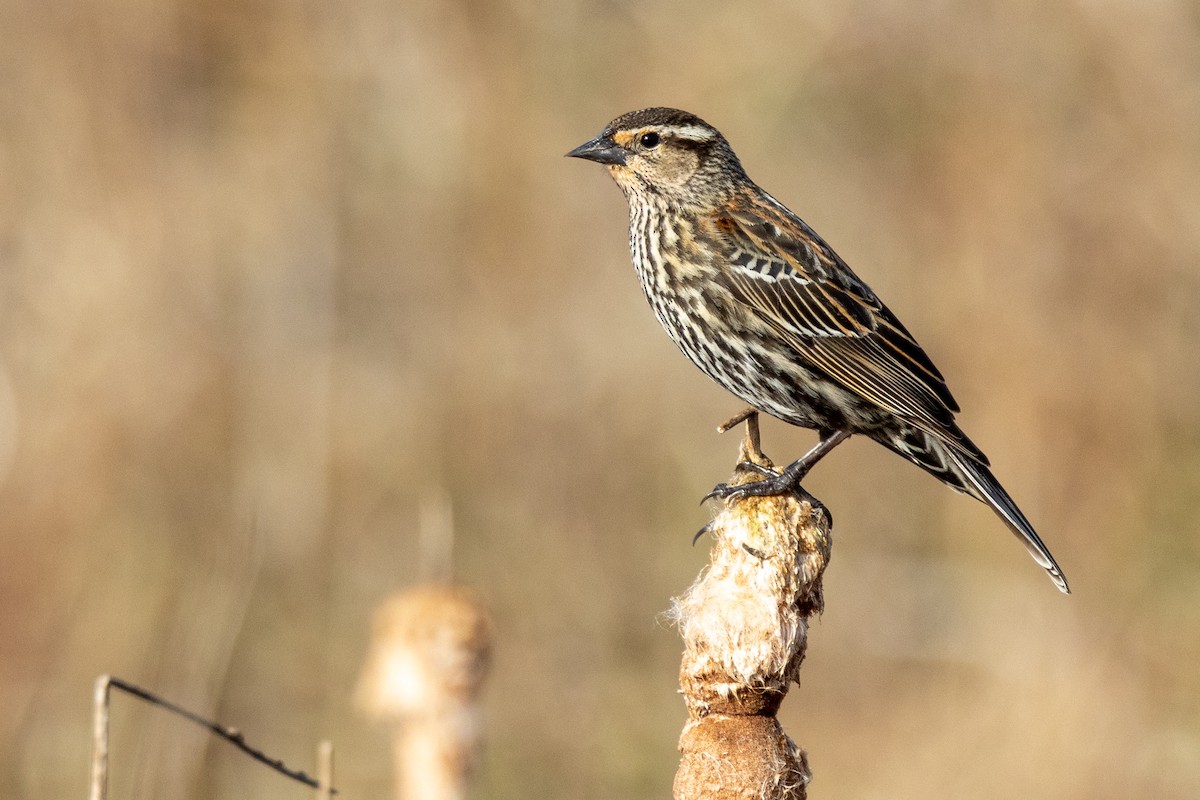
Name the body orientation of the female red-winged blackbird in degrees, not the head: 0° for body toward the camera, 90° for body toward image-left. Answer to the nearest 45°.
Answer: approximately 90°
